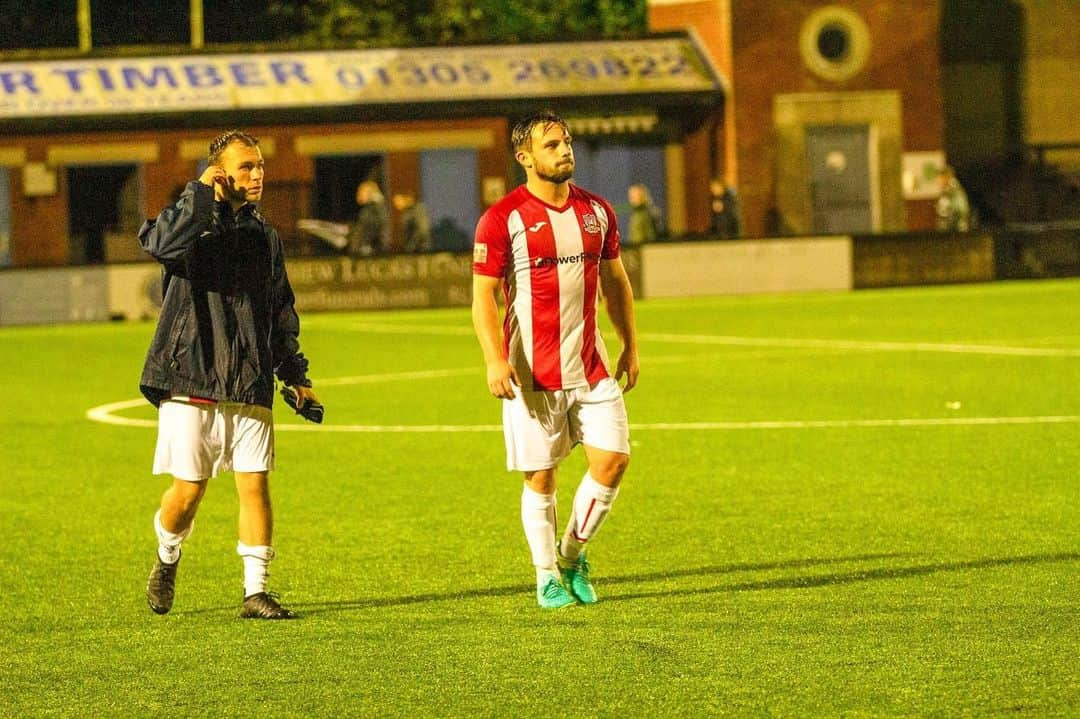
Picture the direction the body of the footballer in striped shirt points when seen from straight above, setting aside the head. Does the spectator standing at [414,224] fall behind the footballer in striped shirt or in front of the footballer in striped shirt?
behind

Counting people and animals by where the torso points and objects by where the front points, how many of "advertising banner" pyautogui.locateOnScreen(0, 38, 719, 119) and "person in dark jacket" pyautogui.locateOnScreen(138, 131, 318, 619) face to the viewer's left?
0

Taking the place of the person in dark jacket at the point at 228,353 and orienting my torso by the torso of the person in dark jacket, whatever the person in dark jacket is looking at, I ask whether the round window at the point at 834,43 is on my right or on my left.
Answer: on my left

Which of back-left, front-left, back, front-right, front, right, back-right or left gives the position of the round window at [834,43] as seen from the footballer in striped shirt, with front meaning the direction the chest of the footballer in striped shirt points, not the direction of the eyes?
back-left

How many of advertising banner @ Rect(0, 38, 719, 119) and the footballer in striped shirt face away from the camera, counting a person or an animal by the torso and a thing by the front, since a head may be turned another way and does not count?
0

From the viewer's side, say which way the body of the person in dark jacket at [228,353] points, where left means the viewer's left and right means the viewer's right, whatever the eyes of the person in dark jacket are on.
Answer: facing the viewer and to the right of the viewer

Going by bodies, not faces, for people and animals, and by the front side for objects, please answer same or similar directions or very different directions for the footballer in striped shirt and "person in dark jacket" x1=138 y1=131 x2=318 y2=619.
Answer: same or similar directions

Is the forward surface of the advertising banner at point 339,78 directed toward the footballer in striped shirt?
yes

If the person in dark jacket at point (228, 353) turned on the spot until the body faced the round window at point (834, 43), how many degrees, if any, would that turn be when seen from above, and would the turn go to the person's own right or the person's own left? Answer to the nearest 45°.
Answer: approximately 135° to the person's own left

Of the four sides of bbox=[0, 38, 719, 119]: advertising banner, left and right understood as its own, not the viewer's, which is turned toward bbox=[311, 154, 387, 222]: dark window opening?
back

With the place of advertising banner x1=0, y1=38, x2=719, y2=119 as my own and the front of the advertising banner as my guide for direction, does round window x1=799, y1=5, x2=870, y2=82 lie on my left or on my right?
on my left

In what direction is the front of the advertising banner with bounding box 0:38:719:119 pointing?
toward the camera

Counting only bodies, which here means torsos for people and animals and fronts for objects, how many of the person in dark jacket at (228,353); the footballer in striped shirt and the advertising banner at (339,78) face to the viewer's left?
0

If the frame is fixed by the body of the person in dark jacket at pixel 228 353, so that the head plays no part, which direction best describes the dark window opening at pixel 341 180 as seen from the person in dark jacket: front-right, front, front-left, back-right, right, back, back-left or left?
back-left
